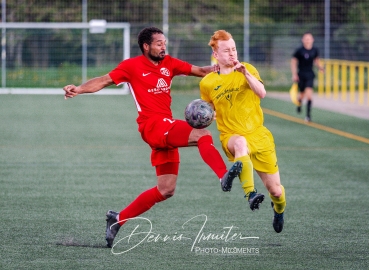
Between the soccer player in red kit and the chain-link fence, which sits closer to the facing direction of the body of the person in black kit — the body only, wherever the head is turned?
the soccer player in red kit

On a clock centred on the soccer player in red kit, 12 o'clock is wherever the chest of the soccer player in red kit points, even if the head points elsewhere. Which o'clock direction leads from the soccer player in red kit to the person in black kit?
The person in black kit is roughly at 8 o'clock from the soccer player in red kit.

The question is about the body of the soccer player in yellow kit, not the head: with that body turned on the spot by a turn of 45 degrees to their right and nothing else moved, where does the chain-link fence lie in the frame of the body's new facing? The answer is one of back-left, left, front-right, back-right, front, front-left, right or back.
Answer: back-right

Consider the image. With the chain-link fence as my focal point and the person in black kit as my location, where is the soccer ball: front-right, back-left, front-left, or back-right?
back-left

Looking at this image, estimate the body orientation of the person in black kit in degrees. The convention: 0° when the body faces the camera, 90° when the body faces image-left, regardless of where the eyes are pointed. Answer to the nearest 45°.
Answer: approximately 0°

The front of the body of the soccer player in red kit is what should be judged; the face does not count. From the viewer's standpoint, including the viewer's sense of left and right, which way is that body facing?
facing the viewer and to the right of the viewer

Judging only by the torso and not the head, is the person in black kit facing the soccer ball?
yes

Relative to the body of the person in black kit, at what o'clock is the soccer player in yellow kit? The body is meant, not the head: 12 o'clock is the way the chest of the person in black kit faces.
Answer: The soccer player in yellow kit is roughly at 12 o'clock from the person in black kit.
